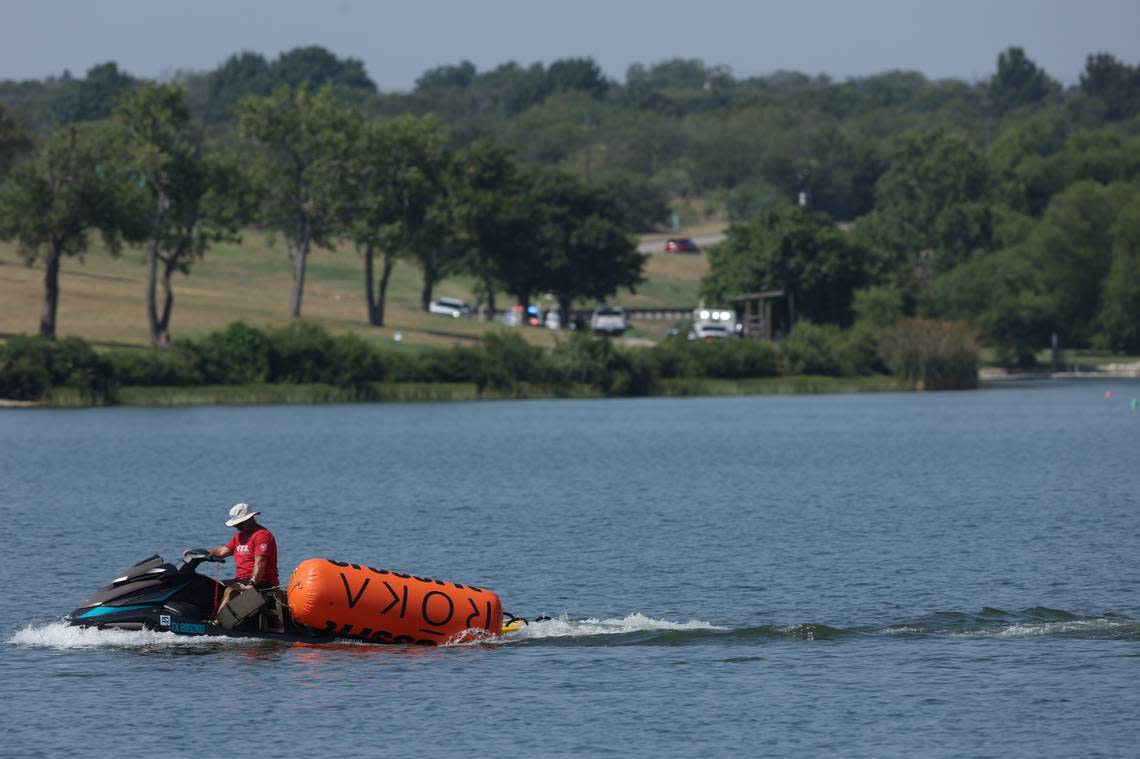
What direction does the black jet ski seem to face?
to the viewer's left

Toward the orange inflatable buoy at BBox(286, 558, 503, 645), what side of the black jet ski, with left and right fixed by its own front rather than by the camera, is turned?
back
